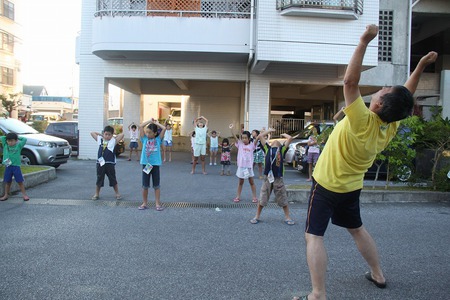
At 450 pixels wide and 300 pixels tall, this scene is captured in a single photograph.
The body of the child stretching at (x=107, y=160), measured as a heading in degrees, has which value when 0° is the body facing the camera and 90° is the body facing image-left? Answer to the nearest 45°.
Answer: approximately 0°

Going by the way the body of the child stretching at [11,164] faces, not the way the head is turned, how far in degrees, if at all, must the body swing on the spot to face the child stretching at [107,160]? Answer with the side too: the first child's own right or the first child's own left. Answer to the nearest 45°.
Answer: approximately 90° to the first child's own left

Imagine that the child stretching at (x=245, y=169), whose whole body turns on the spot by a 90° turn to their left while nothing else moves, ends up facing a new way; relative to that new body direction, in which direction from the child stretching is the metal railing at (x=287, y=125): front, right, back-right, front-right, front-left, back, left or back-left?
left

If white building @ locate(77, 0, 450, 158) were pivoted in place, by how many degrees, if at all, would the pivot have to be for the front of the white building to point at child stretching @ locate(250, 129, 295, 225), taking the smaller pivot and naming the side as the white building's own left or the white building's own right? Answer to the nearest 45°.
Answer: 0° — it already faces them

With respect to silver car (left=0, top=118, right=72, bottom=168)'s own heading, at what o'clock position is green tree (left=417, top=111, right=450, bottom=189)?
The green tree is roughly at 12 o'clock from the silver car.

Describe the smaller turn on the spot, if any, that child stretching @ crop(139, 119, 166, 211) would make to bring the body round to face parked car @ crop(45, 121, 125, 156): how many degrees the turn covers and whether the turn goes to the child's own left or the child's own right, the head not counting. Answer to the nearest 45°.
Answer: approximately 180°

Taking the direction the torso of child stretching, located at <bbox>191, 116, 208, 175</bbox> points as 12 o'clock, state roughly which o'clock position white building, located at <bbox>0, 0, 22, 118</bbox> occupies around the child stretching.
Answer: The white building is roughly at 5 o'clock from the child stretching.

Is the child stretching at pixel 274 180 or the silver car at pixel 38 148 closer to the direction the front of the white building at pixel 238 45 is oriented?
the child stretching

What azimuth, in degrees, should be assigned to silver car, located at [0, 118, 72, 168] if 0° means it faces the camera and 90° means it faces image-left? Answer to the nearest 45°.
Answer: approximately 315°

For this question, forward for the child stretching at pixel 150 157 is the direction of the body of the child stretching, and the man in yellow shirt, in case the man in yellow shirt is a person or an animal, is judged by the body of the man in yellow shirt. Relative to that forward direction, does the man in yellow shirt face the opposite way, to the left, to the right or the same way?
the opposite way
